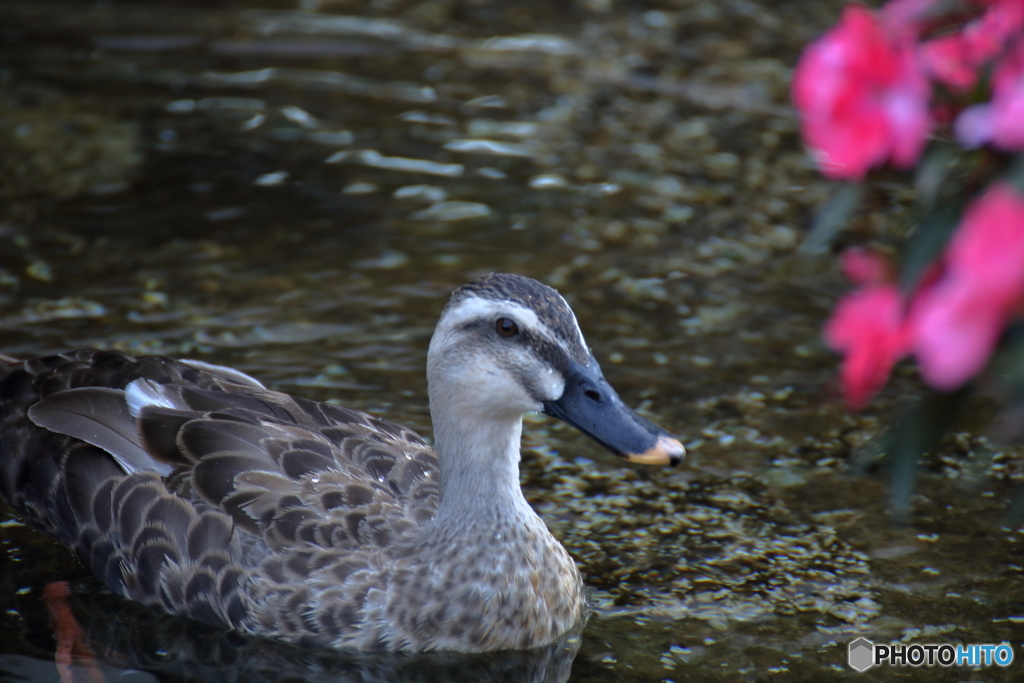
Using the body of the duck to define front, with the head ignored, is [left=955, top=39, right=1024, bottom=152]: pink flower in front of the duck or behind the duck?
in front

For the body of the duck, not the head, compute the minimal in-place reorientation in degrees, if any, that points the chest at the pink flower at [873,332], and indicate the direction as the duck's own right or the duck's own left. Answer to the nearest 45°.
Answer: approximately 45° to the duck's own right

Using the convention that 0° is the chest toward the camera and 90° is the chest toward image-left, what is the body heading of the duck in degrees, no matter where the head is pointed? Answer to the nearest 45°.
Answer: approximately 315°

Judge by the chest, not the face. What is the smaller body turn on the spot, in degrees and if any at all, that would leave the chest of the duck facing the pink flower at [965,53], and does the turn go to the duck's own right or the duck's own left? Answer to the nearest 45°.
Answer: approximately 45° to the duck's own right

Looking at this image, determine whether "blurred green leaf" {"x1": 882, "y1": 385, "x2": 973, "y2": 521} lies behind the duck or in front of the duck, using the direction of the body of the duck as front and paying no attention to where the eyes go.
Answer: in front
